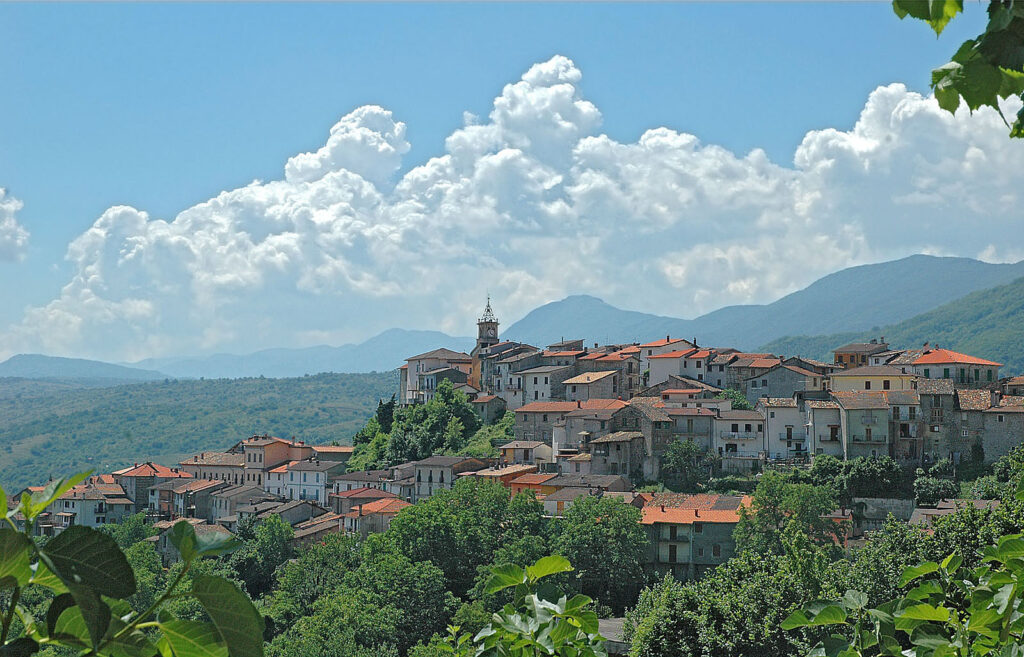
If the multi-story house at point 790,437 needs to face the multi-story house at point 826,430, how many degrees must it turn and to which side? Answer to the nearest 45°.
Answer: approximately 45° to its left

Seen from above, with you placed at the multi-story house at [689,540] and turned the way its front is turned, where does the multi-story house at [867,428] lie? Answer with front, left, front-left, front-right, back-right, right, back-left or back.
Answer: back-left

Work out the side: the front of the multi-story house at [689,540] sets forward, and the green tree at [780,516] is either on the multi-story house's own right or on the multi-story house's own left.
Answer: on the multi-story house's own left

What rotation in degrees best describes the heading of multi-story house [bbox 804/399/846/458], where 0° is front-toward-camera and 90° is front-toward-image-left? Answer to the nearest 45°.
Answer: approximately 0°

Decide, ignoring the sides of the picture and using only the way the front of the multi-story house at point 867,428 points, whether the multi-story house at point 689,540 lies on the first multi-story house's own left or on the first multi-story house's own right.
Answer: on the first multi-story house's own right

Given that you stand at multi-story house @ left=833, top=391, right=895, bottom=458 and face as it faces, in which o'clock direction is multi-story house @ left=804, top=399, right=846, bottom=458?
multi-story house @ left=804, top=399, right=846, bottom=458 is roughly at 4 o'clock from multi-story house @ left=833, top=391, right=895, bottom=458.

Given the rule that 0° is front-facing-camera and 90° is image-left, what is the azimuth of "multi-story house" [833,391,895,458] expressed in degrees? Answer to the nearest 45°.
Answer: approximately 0°

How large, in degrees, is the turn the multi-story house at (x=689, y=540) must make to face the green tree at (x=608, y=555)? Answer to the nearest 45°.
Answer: approximately 45° to its right
